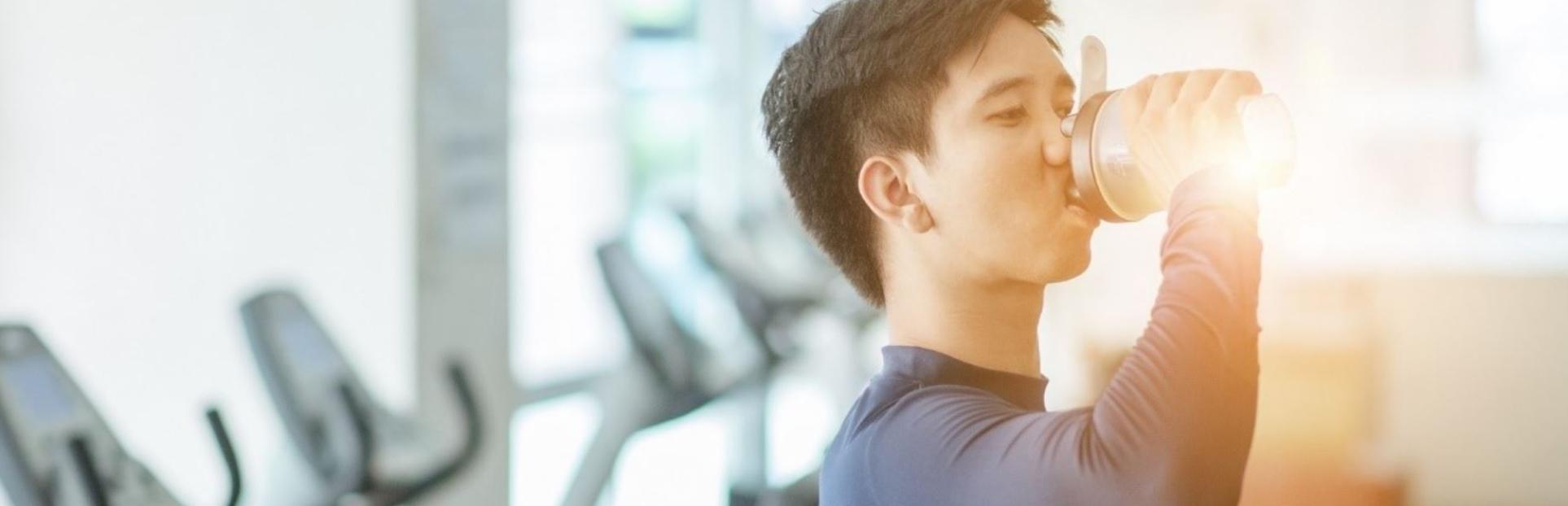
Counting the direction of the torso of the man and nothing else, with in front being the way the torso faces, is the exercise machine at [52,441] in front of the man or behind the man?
behind

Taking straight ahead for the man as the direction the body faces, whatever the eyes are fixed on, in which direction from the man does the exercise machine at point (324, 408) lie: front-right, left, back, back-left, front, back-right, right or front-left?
back-left

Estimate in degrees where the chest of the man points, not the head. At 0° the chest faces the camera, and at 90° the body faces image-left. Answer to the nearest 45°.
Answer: approximately 270°
